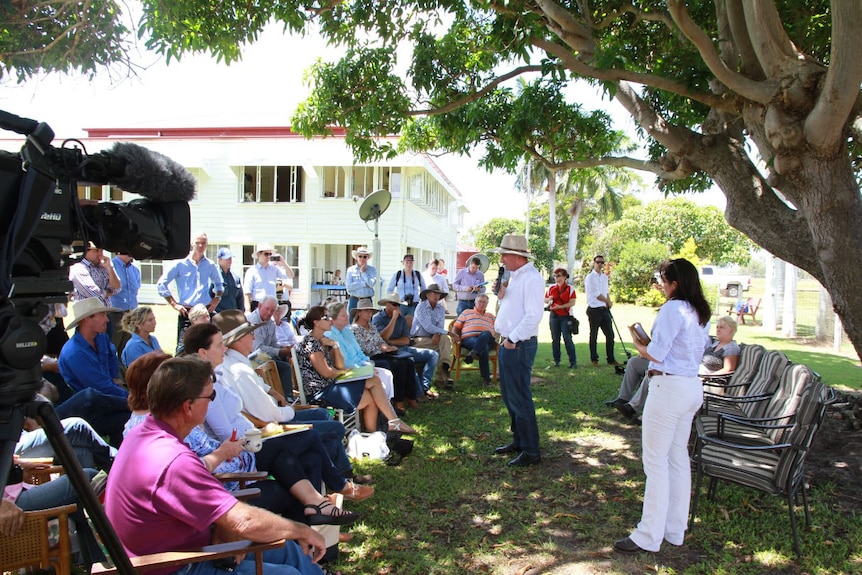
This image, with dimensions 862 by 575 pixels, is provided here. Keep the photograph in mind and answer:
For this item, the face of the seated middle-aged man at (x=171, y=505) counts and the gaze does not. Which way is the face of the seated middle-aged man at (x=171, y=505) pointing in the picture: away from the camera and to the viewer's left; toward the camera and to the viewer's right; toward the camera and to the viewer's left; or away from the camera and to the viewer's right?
away from the camera and to the viewer's right

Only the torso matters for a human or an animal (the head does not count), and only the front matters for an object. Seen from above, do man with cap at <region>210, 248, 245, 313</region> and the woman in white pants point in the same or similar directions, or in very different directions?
very different directions

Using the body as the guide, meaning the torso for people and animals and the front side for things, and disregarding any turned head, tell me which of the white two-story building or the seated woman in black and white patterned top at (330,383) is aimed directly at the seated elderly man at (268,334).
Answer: the white two-story building

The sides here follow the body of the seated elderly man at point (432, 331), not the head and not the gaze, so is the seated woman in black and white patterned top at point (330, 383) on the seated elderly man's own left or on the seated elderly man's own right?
on the seated elderly man's own right

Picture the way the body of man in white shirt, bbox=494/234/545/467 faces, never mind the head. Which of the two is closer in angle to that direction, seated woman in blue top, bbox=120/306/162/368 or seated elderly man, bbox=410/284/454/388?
the seated woman in blue top

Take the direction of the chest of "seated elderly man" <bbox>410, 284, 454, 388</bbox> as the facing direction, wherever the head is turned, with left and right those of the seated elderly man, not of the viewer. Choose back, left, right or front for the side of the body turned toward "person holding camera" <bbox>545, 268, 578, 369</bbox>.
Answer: left

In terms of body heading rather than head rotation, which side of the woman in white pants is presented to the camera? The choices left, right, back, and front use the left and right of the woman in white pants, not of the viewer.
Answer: left

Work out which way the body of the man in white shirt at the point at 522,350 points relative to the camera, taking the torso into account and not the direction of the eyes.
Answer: to the viewer's left

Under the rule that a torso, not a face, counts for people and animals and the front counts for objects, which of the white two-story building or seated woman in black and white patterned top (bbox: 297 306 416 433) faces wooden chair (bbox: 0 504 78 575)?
the white two-story building
